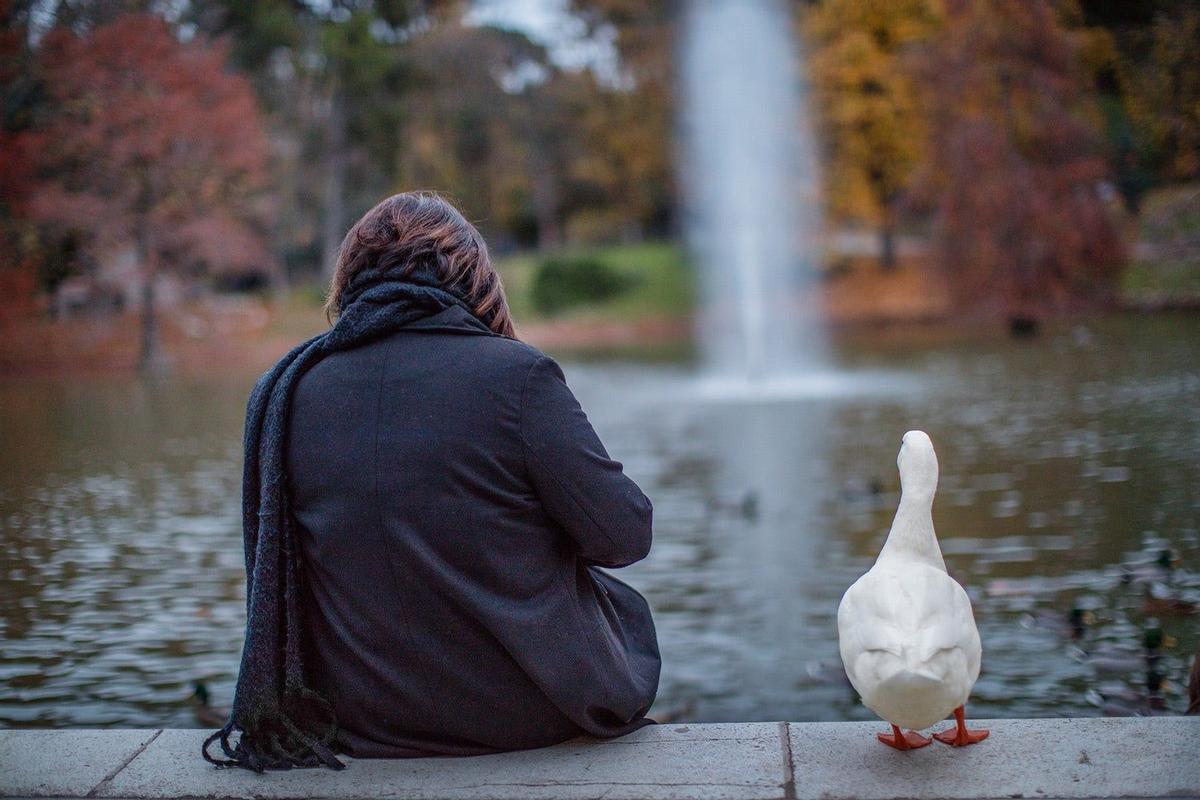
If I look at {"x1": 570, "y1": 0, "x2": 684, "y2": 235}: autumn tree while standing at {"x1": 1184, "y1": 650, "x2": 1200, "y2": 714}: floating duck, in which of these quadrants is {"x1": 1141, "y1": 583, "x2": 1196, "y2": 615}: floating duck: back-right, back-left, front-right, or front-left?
front-right

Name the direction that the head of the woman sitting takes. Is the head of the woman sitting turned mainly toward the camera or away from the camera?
away from the camera

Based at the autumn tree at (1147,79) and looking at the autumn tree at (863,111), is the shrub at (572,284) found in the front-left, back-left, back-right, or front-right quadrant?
front-left
